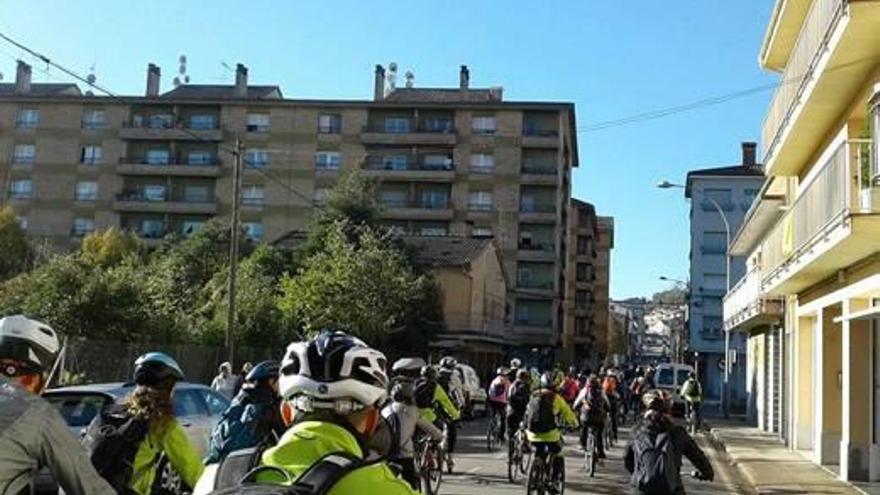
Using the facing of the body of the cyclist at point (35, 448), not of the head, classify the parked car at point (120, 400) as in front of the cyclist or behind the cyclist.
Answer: in front

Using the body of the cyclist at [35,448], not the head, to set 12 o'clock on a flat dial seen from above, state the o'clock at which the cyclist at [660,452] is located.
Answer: the cyclist at [660,452] is roughly at 12 o'clock from the cyclist at [35,448].

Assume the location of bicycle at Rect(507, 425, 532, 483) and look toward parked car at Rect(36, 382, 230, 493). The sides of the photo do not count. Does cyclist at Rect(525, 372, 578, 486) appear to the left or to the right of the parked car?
left

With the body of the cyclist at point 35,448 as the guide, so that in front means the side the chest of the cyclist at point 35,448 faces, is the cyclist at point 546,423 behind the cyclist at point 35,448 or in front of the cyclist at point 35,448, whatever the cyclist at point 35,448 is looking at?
in front

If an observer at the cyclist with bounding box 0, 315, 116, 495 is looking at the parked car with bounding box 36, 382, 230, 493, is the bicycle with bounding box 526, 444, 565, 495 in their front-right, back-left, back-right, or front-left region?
front-right

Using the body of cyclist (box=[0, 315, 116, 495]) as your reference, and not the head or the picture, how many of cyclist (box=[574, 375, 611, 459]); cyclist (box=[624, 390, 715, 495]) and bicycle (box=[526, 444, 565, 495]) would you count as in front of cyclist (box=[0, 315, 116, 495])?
3

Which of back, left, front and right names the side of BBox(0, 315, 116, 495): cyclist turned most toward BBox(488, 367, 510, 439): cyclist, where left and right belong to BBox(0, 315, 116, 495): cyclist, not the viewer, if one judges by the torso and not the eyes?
front

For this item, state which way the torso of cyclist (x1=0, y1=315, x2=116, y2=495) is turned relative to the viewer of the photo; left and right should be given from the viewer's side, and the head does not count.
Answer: facing away from the viewer and to the right of the viewer

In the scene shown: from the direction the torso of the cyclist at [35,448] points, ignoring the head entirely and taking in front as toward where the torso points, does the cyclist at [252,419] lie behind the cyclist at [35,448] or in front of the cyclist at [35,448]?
in front

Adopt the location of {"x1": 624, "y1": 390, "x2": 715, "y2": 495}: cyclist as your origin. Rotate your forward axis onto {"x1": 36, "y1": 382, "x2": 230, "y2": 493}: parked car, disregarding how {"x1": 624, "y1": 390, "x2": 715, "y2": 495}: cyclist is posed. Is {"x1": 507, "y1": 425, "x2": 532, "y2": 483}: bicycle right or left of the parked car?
right
